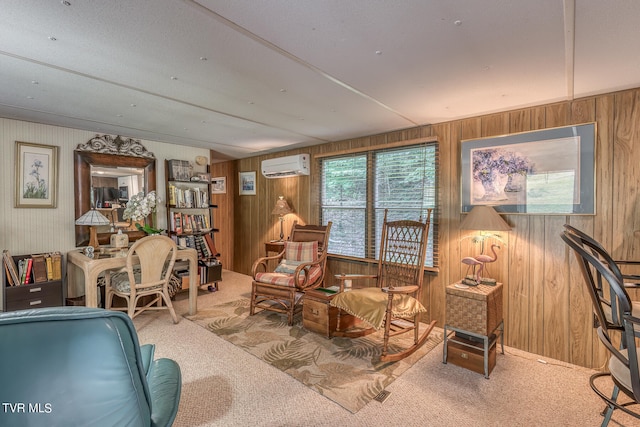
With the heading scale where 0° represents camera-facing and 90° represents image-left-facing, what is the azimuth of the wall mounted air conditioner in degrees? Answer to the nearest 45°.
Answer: approximately 45°

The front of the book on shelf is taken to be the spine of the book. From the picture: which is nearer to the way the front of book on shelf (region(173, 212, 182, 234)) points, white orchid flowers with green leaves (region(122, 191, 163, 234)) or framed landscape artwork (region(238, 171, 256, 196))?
the white orchid flowers with green leaves

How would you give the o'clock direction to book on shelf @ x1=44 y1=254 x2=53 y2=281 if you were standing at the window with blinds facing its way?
The book on shelf is roughly at 1 o'clock from the window with blinds.

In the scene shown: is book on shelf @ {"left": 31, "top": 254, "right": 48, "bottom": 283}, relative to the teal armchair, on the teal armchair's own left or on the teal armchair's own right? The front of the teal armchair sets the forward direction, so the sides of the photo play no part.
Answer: on the teal armchair's own left

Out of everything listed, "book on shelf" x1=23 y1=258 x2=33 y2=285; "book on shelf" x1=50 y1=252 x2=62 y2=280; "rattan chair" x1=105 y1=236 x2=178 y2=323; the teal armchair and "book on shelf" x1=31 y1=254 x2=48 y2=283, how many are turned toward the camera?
3

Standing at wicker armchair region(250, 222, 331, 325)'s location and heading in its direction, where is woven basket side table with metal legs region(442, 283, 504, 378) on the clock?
The woven basket side table with metal legs is roughly at 9 o'clock from the wicker armchair.

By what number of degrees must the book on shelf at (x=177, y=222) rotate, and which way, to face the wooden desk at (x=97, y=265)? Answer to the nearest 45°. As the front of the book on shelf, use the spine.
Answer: approximately 45° to its right
